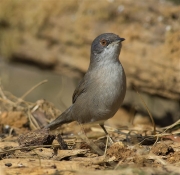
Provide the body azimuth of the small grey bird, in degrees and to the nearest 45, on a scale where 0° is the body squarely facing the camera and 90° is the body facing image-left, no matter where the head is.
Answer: approximately 315°
